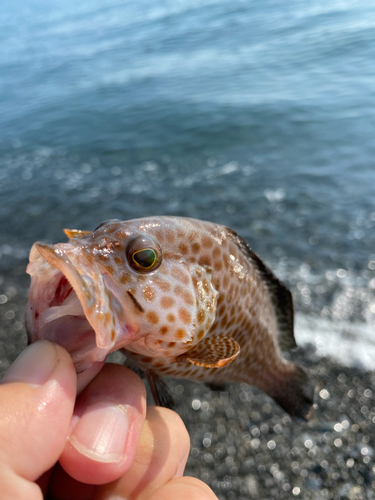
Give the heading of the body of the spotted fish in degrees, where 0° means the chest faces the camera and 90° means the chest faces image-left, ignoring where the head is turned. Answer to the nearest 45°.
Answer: approximately 45°
